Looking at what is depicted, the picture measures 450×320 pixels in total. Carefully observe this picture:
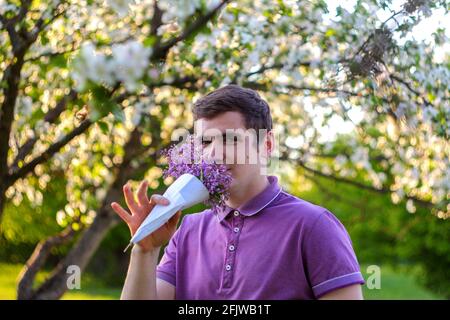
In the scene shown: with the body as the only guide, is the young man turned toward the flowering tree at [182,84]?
no

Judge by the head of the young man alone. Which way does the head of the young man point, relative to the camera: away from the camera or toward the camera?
toward the camera

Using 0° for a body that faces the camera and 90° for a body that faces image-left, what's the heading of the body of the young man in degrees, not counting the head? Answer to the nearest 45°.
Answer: approximately 45°
